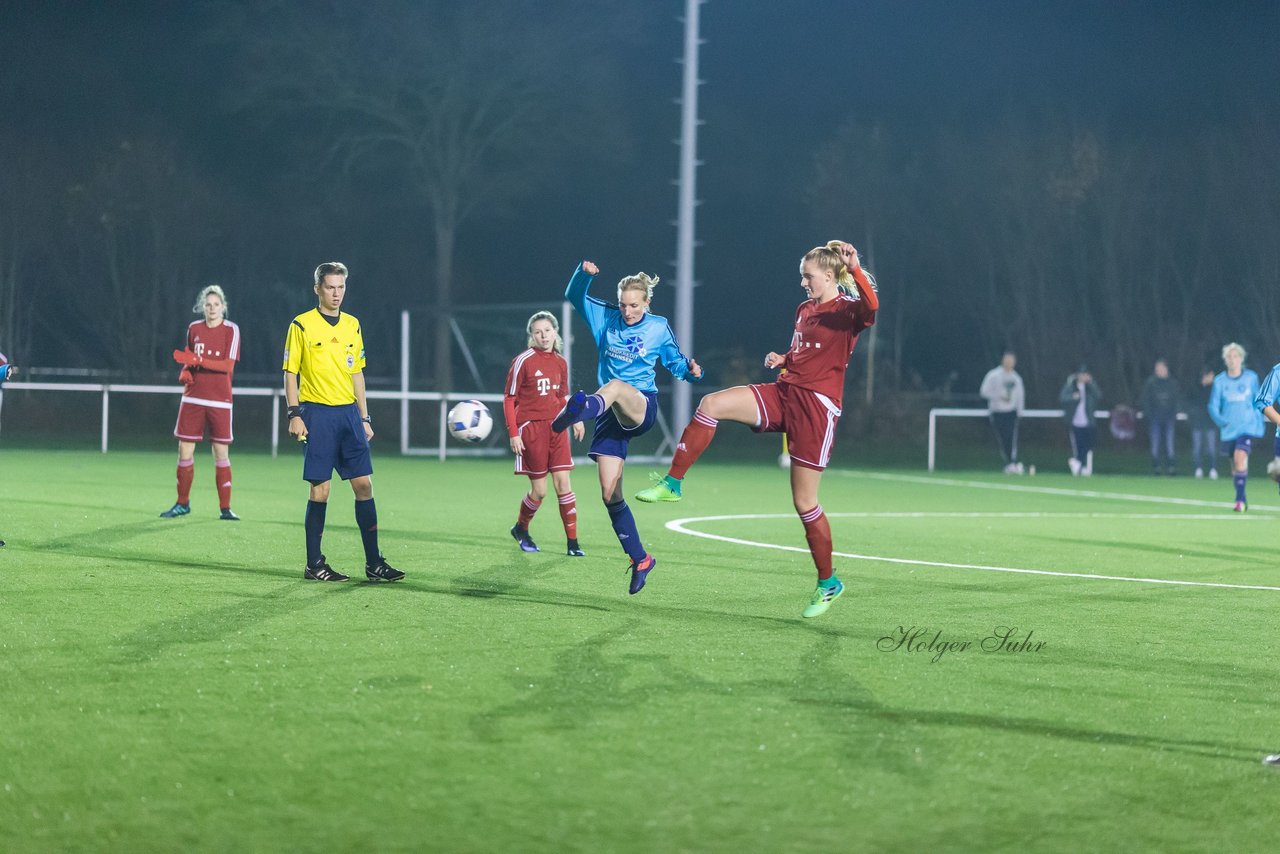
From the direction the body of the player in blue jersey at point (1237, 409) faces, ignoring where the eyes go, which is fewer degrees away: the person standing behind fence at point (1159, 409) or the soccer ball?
the soccer ball

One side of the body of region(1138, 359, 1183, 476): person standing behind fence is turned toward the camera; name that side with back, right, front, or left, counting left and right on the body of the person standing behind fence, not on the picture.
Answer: front

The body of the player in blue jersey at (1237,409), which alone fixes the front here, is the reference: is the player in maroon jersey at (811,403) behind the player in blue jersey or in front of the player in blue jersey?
in front

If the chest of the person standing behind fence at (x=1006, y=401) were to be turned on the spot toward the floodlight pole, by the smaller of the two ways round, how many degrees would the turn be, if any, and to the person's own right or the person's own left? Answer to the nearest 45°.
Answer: approximately 90° to the person's own right

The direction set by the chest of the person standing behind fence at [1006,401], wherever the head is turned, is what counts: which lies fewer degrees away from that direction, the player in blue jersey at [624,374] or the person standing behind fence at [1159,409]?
the player in blue jersey

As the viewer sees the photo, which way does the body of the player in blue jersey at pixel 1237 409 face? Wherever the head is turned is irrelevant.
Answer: toward the camera

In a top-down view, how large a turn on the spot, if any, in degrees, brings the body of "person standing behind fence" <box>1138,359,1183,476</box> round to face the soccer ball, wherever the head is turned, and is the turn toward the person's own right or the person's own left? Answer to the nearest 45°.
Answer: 0° — they already face it

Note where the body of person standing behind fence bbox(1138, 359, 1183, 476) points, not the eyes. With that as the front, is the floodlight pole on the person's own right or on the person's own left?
on the person's own right

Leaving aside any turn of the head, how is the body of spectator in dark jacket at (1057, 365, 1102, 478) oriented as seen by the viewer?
toward the camera
